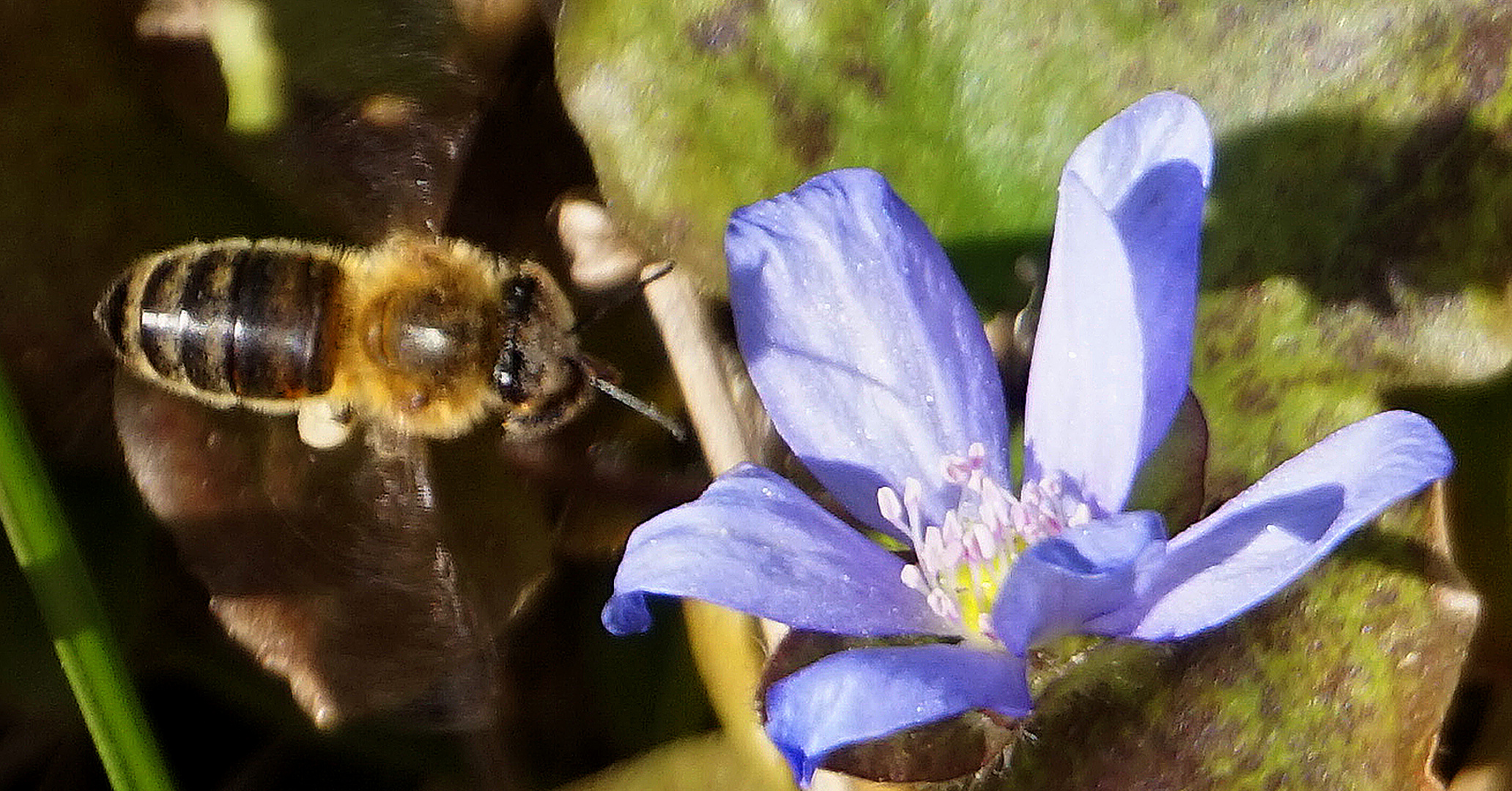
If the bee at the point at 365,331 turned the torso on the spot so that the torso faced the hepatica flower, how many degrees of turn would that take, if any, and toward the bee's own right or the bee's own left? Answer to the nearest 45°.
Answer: approximately 45° to the bee's own right

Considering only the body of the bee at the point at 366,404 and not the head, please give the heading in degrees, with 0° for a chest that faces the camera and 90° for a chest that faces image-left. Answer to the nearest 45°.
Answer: approximately 270°
